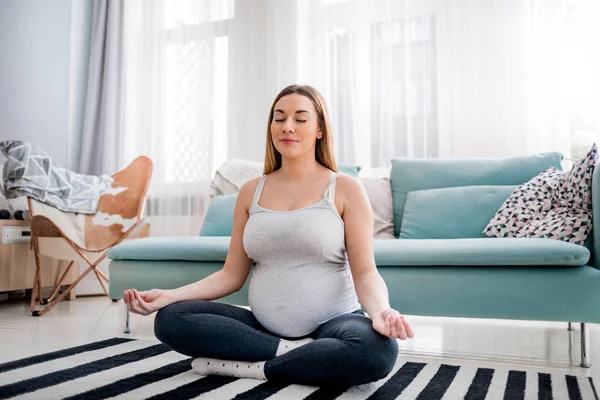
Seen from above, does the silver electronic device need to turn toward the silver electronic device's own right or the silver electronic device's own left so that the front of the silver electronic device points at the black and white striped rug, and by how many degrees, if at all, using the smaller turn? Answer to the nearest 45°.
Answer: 0° — it already faces it

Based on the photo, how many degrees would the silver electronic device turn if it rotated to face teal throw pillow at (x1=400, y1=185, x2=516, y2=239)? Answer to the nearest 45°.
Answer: approximately 45° to its left

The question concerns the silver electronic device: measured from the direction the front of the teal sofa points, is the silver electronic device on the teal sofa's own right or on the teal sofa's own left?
on the teal sofa's own right

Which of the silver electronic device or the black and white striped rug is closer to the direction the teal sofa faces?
the black and white striped rug

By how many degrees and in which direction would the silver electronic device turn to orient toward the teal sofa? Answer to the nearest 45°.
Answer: approximately 45° to its left

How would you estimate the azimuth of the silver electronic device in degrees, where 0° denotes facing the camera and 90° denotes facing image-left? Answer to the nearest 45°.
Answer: approximately 0°

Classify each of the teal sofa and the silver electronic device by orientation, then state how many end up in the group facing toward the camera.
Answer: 2
